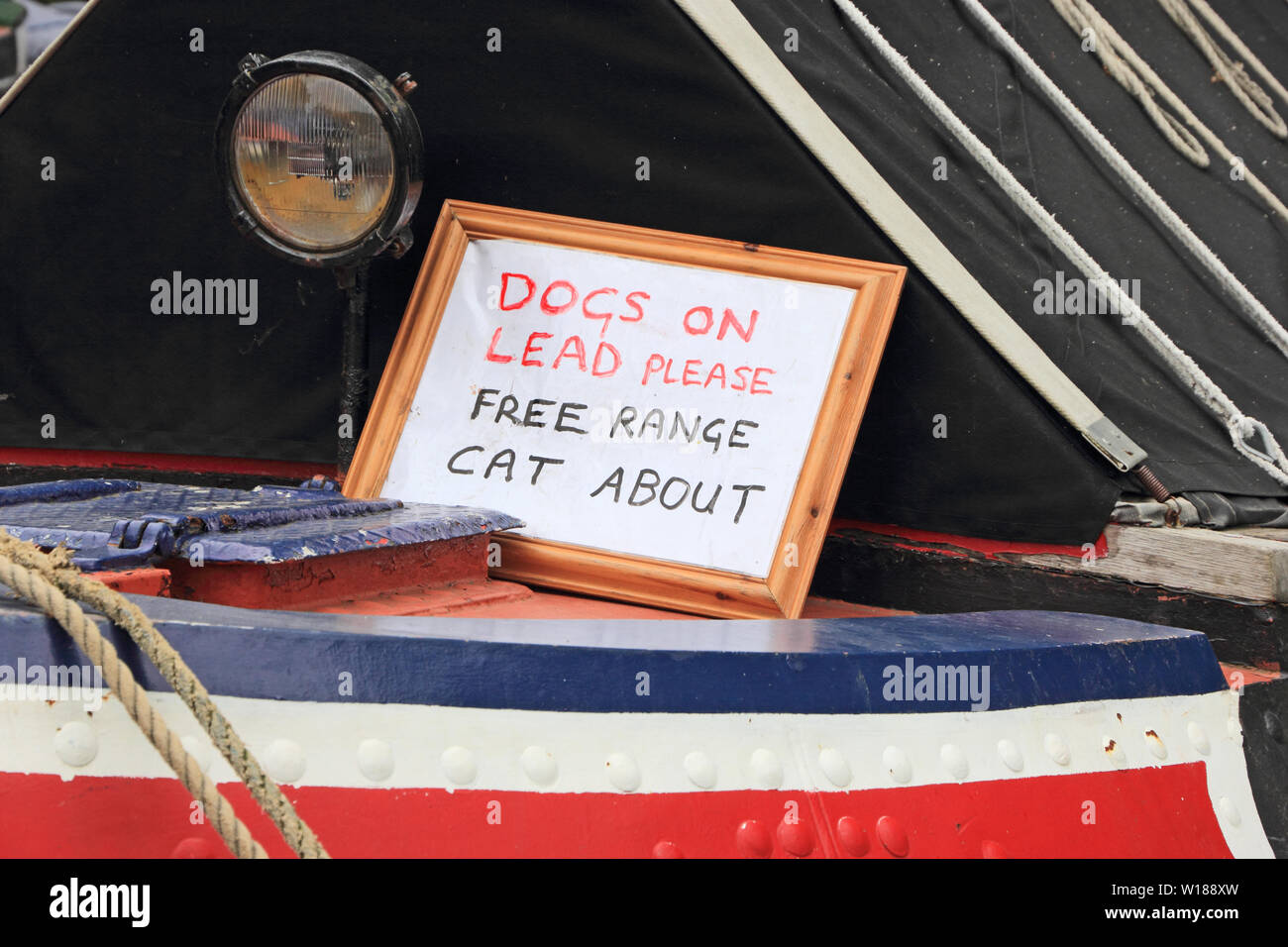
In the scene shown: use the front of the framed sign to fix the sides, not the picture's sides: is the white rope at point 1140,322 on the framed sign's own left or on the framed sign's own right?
on the framed sign's own left

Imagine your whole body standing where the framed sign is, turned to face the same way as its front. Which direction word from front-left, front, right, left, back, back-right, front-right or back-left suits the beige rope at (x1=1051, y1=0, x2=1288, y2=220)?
back-left

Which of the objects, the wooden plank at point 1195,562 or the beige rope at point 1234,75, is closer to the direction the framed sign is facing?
the wooden plank

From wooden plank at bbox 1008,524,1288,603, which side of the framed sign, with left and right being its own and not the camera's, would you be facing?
left

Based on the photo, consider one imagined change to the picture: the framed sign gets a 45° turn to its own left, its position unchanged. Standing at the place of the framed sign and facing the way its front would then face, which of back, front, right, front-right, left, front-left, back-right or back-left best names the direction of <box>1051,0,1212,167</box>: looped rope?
left

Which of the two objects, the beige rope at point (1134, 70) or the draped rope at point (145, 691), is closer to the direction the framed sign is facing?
the draped rope

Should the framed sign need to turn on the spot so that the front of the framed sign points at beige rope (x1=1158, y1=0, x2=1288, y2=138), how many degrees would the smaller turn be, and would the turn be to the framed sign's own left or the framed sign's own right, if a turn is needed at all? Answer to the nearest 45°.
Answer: approximately 135° to the framed sign's own left

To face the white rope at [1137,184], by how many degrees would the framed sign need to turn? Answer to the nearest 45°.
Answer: approximately 135° to its left

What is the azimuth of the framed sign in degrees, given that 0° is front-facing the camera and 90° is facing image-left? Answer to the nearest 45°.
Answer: approximately 0°
